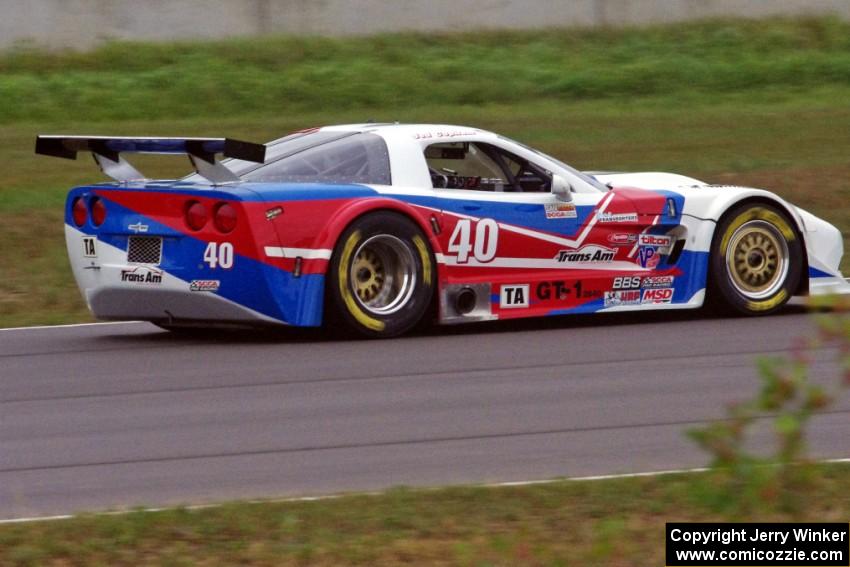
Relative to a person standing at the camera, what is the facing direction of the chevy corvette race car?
facing away from the viewer and to the right of the viewer
